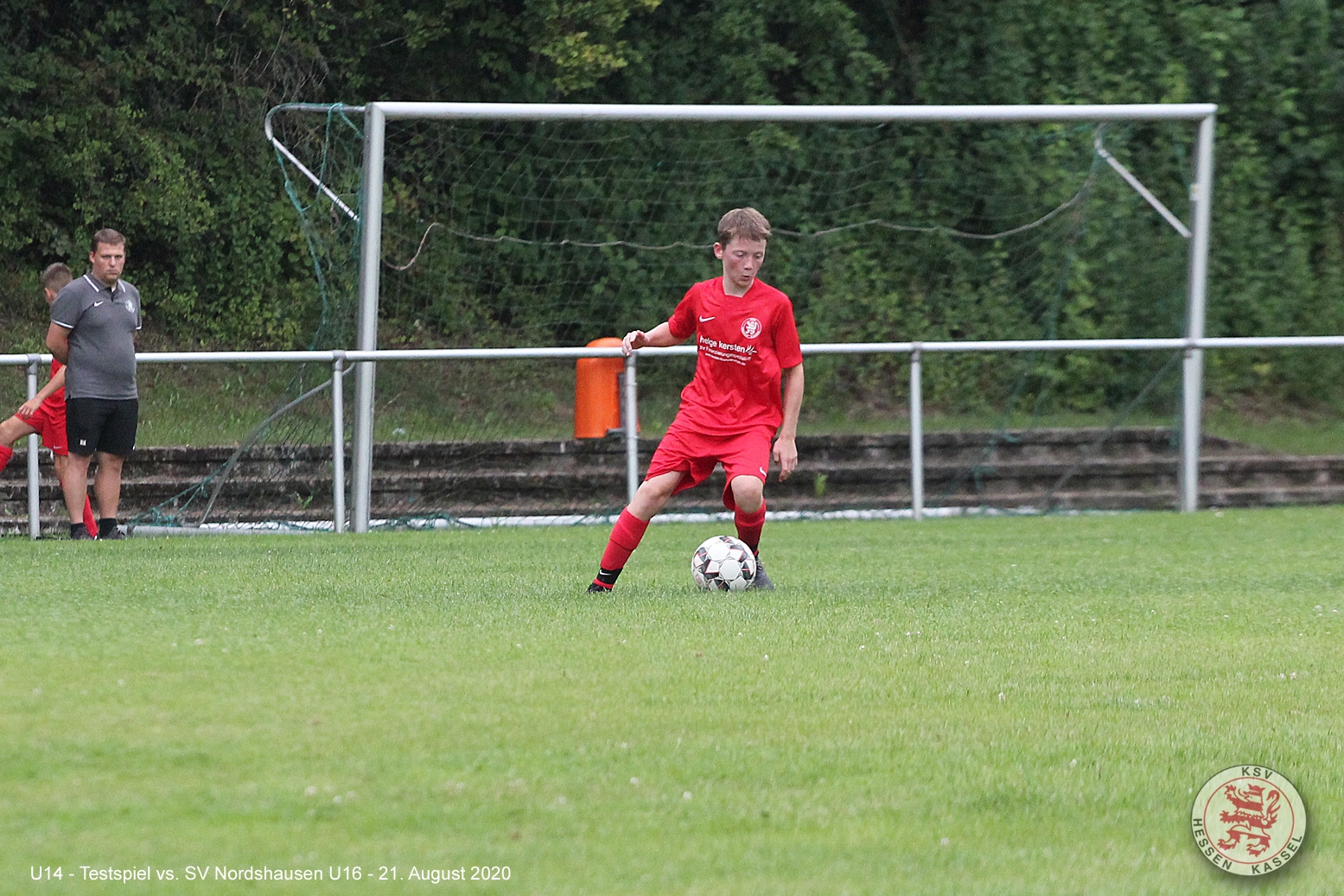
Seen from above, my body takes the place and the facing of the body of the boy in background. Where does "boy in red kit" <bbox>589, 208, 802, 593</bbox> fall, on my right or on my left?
on my left

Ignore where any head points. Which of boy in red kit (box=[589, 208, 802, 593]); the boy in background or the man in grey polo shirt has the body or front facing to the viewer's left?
the boy in background

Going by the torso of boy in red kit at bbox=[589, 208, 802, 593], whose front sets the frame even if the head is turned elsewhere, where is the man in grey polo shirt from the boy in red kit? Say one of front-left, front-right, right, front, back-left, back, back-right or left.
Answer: back-right

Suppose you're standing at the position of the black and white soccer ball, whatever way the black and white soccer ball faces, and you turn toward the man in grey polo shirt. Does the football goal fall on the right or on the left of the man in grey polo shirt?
right

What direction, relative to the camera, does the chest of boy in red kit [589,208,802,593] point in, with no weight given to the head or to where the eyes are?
toward the camera

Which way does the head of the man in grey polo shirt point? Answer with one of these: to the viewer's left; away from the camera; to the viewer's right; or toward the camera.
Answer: toward the camera

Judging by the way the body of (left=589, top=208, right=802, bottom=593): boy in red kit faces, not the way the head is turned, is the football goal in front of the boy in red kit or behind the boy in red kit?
behind

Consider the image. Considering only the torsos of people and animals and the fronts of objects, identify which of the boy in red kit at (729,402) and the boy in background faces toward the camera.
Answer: the boy in red kit

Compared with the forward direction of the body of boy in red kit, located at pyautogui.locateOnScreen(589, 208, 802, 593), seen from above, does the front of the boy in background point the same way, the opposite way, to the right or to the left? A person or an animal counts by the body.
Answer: to the right

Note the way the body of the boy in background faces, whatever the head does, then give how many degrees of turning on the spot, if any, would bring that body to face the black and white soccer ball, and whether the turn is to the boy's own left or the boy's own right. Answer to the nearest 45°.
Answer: approximately 135° to the boy's own left

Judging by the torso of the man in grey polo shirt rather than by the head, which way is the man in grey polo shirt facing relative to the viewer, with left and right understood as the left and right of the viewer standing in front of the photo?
facing the viewer and to the right of the viewer

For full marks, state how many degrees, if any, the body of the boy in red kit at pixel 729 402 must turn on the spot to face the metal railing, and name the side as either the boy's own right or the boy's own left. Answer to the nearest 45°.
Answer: approximately 180°
